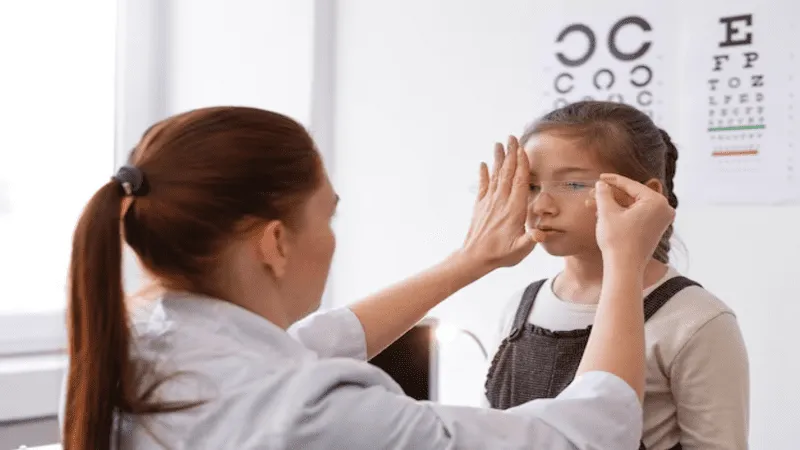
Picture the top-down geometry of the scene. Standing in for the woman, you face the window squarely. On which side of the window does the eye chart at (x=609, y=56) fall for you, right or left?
right

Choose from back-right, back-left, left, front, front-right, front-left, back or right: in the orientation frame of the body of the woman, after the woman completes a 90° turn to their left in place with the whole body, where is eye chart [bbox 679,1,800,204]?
right

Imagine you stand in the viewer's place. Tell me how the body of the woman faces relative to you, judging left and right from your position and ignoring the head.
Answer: facing away from the viewer and to the right of the viewer

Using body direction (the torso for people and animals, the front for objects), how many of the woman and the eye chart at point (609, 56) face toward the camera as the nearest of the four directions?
1

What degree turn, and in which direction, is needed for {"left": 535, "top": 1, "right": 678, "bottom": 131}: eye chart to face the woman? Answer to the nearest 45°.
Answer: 0° — it already faces them

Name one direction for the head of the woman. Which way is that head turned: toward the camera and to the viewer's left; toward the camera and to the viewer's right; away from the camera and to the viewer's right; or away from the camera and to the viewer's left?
away from the camera and to the viewer's right

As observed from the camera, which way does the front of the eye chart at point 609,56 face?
facing the viewer

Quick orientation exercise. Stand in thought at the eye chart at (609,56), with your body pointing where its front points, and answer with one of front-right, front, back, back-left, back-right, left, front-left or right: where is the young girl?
front

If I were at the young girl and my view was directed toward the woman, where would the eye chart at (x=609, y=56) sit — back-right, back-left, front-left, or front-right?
back-right

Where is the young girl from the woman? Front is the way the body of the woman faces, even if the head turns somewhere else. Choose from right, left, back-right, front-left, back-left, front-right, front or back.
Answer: front

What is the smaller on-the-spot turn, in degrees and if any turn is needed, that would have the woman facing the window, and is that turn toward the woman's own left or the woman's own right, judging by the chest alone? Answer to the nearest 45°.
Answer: approximately 90° to the woman's own left

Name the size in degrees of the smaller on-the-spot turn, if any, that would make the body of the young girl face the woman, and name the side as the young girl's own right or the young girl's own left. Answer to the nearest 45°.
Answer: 0° — they already face them

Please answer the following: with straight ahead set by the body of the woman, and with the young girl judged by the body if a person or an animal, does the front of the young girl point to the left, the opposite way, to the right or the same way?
the opposite way
